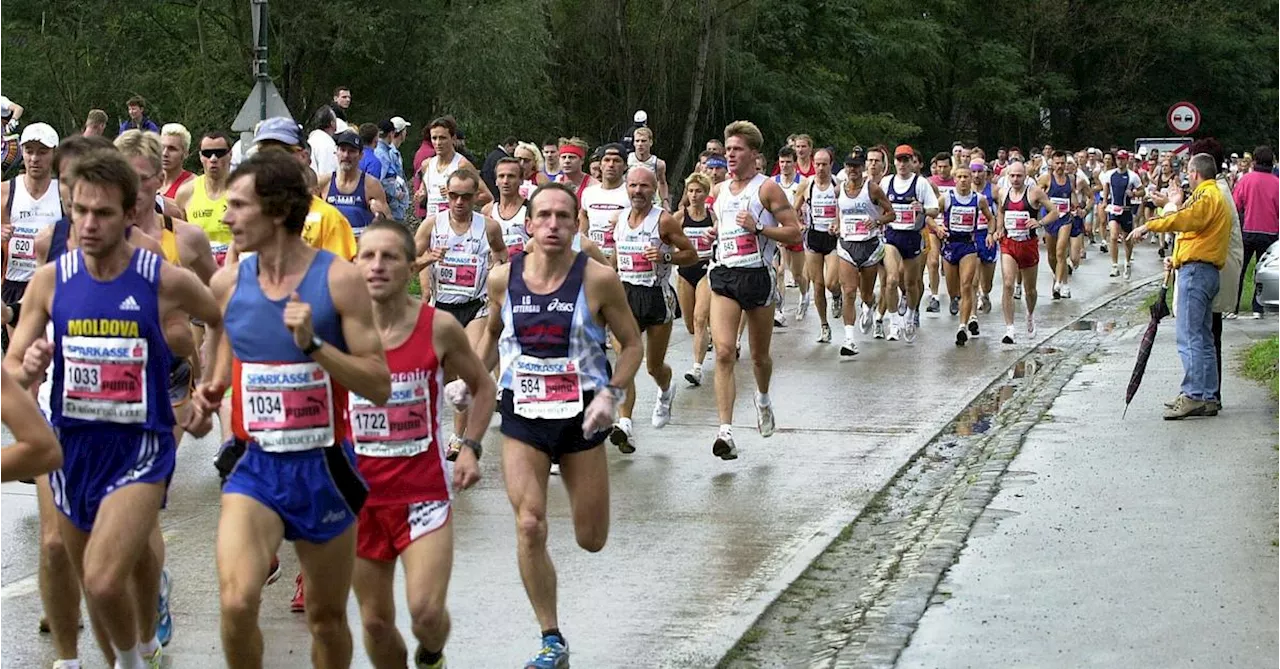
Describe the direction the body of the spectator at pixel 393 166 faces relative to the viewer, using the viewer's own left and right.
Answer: facing to the right of the viewer

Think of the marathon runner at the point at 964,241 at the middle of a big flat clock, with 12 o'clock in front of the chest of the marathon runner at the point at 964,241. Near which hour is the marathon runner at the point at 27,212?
the marathon runner at the point at 27,212 is roughly at 1 o'clock from the marathon runner at the point at 964,241.

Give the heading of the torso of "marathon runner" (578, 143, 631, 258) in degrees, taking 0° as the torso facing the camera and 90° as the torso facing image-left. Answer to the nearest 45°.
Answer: approximately 0°
